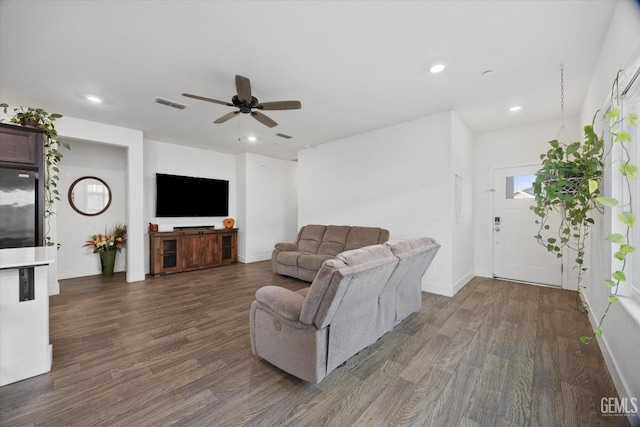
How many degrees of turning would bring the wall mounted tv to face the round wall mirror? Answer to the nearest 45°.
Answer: approximately 135° to its right

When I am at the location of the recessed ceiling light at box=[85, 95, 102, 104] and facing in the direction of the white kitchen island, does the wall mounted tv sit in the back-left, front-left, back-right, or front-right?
back-left

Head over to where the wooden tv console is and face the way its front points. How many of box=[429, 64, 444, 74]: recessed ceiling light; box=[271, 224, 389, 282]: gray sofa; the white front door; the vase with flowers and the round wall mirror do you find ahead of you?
3

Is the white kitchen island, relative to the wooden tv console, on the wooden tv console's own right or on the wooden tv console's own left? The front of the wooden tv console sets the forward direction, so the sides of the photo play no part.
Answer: on the wooden tv console's own right

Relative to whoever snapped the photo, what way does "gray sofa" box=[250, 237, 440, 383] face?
facing away from the viewer and to the left of the viewer

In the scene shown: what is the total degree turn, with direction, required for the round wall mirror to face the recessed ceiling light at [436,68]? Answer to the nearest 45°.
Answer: approximately 45° to its left

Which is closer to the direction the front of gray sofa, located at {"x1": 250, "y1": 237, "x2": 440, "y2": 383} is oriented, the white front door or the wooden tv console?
the wooden tv console

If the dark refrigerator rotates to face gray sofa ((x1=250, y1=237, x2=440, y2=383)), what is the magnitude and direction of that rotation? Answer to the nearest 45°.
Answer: approximately 45° to its left
